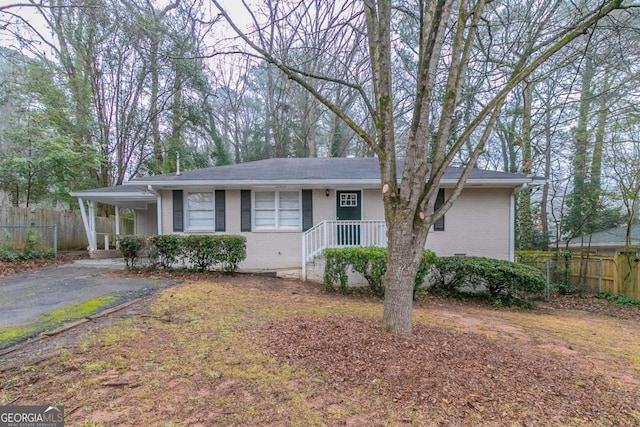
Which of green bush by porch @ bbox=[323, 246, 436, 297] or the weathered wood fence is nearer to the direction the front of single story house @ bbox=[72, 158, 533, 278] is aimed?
the green bush by porch

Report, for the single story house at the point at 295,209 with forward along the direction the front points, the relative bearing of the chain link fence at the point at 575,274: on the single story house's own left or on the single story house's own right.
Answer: on the single story house's own left

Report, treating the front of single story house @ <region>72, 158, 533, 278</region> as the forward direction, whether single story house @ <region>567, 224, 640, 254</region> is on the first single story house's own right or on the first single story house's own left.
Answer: on the first single story house's own left

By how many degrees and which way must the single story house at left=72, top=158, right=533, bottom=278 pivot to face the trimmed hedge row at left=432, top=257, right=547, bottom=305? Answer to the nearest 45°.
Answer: approximately 45° to its left

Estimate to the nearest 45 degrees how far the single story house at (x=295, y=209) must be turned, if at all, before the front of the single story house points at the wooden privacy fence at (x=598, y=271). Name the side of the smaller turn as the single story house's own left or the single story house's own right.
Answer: approximately 90° to the single story house's own left

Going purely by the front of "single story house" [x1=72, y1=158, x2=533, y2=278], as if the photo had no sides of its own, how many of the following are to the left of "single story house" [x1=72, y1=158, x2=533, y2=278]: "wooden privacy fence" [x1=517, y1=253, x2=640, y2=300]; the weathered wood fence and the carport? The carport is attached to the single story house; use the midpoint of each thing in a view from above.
1

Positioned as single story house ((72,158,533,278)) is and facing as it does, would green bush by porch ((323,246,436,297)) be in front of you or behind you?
in front

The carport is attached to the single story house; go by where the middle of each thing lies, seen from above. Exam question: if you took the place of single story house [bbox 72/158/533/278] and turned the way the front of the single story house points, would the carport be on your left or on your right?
on your right

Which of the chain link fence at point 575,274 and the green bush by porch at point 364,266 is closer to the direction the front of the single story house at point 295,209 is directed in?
the green bush by porch

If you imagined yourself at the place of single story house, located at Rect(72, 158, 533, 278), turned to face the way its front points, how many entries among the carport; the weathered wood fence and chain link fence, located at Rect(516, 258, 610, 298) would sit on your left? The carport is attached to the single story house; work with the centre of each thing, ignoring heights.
1

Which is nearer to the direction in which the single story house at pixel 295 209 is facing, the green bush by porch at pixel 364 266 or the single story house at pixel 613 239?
the green bush by porch

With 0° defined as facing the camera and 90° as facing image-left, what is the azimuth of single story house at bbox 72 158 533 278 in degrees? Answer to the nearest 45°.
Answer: approximately 0°
